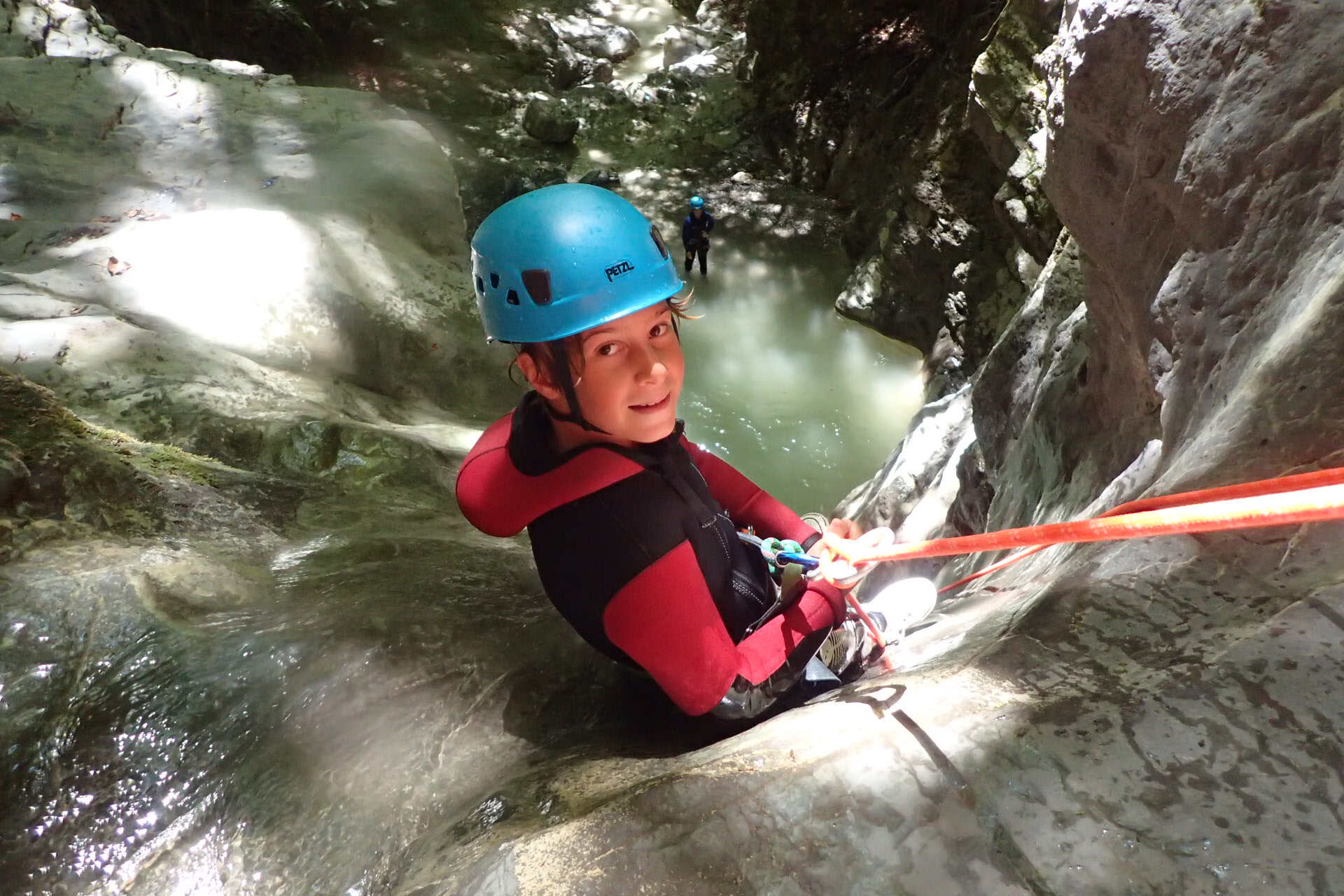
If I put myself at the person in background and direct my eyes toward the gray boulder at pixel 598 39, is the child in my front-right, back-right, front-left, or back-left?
back-left

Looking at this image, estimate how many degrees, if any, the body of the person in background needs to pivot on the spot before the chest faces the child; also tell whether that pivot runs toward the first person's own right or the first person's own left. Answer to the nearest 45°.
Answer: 0° — they already face them

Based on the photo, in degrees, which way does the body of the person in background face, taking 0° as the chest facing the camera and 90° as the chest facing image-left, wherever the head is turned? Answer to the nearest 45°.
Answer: approximately 0°

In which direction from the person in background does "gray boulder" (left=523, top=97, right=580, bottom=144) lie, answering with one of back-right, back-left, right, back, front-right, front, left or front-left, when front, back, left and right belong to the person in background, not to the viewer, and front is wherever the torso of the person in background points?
back-right

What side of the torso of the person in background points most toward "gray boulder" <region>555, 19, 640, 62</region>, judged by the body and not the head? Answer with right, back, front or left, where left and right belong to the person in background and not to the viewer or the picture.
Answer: back

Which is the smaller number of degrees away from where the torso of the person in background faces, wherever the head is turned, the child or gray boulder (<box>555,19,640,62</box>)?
the child
